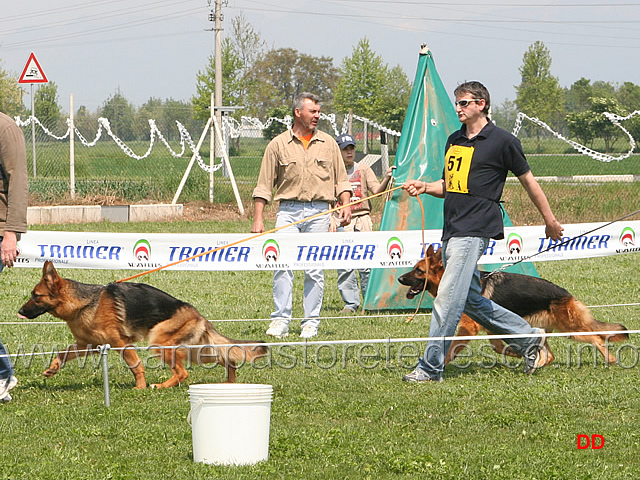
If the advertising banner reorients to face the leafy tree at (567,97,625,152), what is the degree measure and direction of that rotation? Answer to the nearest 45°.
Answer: approximately 135° to its left

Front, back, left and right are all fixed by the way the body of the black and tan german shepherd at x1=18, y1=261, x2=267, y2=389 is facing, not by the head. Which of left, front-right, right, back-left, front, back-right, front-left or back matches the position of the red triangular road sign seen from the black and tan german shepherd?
right

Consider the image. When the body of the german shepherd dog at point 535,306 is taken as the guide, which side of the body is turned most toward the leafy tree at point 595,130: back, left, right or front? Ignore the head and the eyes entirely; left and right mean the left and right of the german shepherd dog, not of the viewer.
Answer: right

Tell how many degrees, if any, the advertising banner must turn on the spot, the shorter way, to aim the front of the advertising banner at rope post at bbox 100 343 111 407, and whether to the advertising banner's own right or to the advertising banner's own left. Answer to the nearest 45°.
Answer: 0° — it already faces it

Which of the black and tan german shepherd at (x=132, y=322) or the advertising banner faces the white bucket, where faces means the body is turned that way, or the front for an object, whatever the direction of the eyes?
the advertising banner

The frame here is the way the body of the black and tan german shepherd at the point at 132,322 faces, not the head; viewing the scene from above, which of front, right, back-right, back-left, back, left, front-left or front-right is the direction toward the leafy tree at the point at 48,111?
right

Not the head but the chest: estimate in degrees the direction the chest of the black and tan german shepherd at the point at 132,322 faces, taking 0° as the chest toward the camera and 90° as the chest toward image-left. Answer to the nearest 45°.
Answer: approximately 90°

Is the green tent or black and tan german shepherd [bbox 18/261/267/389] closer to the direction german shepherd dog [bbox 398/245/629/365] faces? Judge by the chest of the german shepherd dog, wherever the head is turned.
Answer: the black and tan german shepherd

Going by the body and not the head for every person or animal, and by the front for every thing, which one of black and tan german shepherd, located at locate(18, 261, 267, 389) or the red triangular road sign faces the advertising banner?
the red triangular road sign

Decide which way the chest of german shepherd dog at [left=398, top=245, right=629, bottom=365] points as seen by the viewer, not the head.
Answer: to the viewer's left

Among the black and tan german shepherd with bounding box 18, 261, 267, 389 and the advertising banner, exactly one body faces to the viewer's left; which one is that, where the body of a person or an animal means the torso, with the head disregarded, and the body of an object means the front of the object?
the black and tan german shepherd

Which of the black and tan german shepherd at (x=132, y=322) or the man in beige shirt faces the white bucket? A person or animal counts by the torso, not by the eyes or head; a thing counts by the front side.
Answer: the man in beige shirt

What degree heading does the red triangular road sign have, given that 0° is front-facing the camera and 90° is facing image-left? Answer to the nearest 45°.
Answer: approximately 0°
